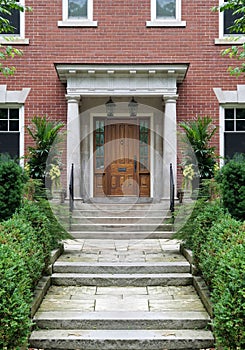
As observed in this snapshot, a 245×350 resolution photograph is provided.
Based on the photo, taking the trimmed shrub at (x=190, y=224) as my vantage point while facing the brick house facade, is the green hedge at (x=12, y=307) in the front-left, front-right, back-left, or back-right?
back-left

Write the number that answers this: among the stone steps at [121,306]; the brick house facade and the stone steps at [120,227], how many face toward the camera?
3

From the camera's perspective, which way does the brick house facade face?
toward the camera

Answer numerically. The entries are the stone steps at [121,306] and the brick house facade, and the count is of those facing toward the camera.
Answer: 2

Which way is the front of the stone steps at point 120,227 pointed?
toward the camera
